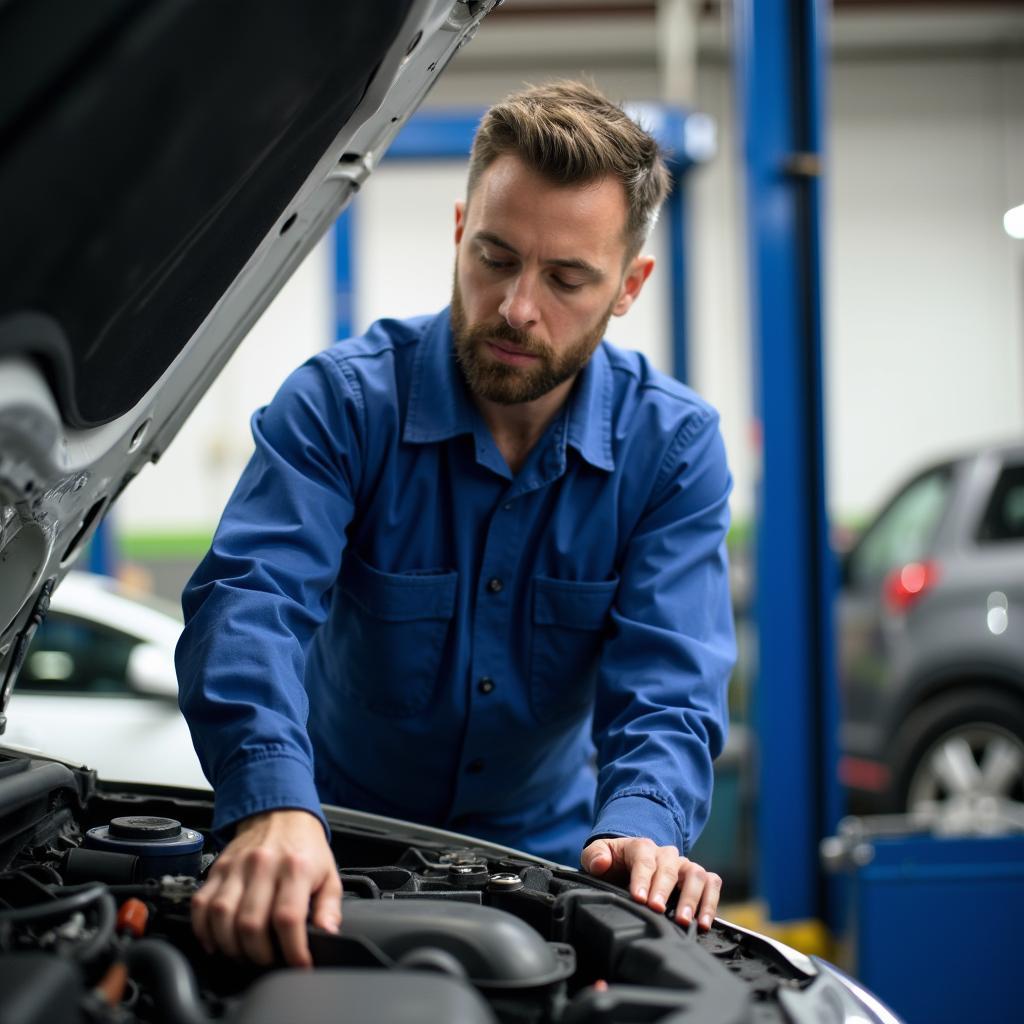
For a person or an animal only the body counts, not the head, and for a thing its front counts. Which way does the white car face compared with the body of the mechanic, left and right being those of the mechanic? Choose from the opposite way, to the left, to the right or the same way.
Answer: to the left

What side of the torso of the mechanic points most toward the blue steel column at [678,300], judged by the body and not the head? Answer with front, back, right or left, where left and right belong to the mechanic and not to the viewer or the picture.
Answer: back

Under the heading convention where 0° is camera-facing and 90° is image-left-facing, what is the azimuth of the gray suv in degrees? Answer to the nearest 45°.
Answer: approximately 225°

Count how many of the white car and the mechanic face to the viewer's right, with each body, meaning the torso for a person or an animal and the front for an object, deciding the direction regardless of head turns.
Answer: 1

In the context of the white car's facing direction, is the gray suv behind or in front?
in front

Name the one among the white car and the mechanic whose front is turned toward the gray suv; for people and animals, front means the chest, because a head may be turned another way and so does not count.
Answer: the white car

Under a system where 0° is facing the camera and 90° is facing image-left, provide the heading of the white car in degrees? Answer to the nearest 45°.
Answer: approximately 270°

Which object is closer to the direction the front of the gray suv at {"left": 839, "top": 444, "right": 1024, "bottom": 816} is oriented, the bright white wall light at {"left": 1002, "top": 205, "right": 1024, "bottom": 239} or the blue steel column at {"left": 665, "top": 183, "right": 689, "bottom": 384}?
the bright white wall light

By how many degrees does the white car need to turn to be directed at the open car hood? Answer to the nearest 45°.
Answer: approximately 90° to its right

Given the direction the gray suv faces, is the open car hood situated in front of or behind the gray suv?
behind

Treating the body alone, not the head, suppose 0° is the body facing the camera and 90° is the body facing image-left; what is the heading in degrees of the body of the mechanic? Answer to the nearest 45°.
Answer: approximately 0°

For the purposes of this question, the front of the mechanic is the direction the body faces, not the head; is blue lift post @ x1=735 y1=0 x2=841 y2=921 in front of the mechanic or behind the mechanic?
behind
